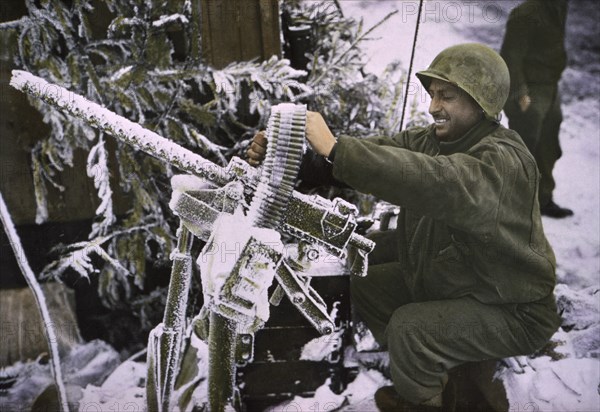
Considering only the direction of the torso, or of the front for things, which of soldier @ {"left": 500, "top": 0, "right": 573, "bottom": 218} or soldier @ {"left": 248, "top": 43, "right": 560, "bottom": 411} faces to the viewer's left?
soldier @ {"left": 248, "top": 43, "right": 560, "bottom": 411}

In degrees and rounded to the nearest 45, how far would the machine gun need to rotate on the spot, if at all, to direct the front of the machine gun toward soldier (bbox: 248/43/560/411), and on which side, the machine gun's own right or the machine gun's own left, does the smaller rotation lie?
approximately 180°

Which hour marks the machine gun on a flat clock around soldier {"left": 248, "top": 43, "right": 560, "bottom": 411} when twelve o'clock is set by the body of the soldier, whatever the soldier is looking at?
The machine gun is roughly at 11 o'clock from the soldier.

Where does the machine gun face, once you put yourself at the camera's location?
facing to the left of the viewer

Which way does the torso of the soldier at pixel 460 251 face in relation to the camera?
to the viewer's left
